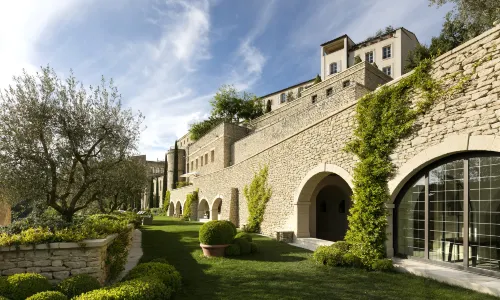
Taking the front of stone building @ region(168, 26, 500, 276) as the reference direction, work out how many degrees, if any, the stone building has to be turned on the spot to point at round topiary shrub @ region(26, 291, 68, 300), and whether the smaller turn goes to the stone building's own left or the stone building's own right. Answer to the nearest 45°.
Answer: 0° — it already faces it

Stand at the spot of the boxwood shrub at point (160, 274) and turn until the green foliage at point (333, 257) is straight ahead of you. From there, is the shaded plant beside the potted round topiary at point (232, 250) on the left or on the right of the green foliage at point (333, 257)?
left

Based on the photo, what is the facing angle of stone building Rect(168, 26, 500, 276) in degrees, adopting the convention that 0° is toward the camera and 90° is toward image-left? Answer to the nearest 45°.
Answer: approximately 45°

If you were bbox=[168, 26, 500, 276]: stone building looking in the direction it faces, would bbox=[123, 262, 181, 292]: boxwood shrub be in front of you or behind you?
in front

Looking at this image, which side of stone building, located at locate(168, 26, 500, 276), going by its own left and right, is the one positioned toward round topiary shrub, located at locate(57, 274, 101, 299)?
front
